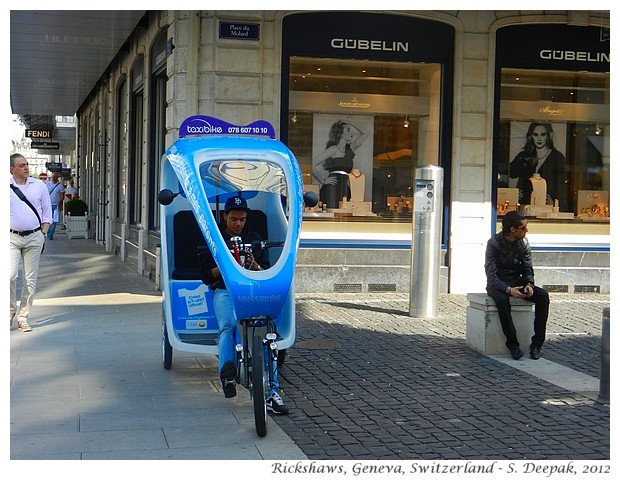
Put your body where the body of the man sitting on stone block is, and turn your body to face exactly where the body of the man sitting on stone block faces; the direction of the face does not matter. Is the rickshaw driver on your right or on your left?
on your right

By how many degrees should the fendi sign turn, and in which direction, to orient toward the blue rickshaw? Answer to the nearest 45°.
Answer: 0° — it already faces it

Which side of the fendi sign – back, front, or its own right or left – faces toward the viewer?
front

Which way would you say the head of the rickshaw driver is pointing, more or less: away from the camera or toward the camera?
toward the camera

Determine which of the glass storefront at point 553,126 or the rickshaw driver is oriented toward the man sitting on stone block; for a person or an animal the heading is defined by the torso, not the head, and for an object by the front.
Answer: the glass storefront

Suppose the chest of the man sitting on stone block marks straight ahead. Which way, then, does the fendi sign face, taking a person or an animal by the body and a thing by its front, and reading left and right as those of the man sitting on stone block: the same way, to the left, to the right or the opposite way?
the same way

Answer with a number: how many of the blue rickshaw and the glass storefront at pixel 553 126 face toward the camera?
2

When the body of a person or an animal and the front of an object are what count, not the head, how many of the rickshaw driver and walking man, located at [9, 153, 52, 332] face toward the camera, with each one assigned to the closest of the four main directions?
2

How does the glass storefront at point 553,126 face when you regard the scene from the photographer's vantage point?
facing the viewer

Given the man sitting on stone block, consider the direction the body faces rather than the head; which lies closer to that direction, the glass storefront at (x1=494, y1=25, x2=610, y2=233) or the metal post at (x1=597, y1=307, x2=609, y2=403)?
the metal post

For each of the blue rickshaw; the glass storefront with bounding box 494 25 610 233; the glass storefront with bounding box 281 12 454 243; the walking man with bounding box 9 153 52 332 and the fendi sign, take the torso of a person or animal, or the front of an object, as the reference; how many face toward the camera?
5

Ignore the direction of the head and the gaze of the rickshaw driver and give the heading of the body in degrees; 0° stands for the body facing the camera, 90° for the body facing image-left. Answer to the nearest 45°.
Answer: approximately 0°

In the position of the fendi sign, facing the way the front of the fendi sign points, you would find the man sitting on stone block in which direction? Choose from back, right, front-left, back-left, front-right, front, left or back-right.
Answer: front

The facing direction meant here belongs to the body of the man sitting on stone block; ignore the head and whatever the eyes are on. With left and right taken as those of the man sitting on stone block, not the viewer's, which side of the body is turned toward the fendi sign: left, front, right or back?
back
